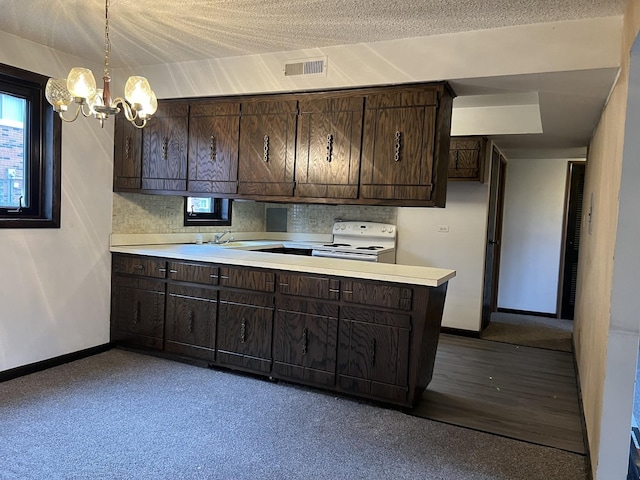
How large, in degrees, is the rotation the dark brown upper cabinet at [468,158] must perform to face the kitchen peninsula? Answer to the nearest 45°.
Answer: approximately 45° to its right

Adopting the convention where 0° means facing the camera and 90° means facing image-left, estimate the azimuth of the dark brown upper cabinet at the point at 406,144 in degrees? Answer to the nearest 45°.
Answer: approximately 0°

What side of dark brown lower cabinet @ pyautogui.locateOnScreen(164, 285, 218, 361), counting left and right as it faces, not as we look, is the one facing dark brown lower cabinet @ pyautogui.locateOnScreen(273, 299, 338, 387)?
left

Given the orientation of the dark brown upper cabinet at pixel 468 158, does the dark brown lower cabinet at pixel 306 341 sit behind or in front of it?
in front

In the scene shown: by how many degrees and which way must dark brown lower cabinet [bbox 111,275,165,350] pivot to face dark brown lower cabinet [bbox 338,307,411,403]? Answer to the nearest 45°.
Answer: approximately 90° to its left

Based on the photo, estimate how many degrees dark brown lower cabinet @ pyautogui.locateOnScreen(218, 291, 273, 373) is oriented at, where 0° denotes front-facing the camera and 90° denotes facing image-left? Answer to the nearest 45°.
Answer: approximately 45°

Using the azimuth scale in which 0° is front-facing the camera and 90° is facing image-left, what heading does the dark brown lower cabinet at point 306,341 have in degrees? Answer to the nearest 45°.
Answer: approximately 45°

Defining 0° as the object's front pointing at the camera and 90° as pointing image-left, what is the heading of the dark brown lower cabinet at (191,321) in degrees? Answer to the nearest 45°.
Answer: approximately 45°

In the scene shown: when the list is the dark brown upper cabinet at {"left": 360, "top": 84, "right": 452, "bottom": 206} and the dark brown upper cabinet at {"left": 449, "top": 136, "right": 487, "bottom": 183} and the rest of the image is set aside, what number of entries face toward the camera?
2

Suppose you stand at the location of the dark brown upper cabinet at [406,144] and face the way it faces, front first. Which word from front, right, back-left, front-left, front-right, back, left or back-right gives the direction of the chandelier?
front-right
